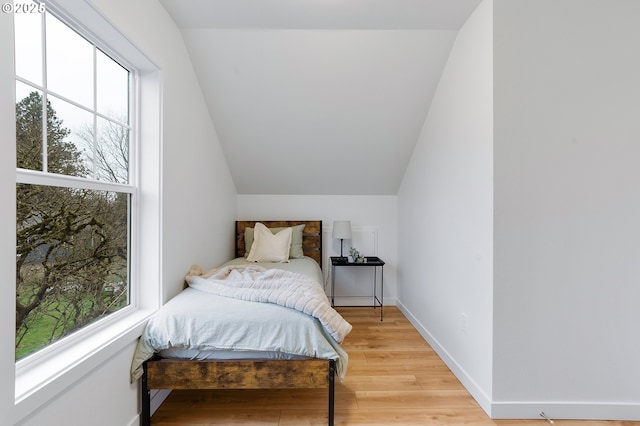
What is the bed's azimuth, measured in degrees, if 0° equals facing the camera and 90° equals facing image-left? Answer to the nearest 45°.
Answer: approximately 0°

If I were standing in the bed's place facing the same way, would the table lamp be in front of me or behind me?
behind
